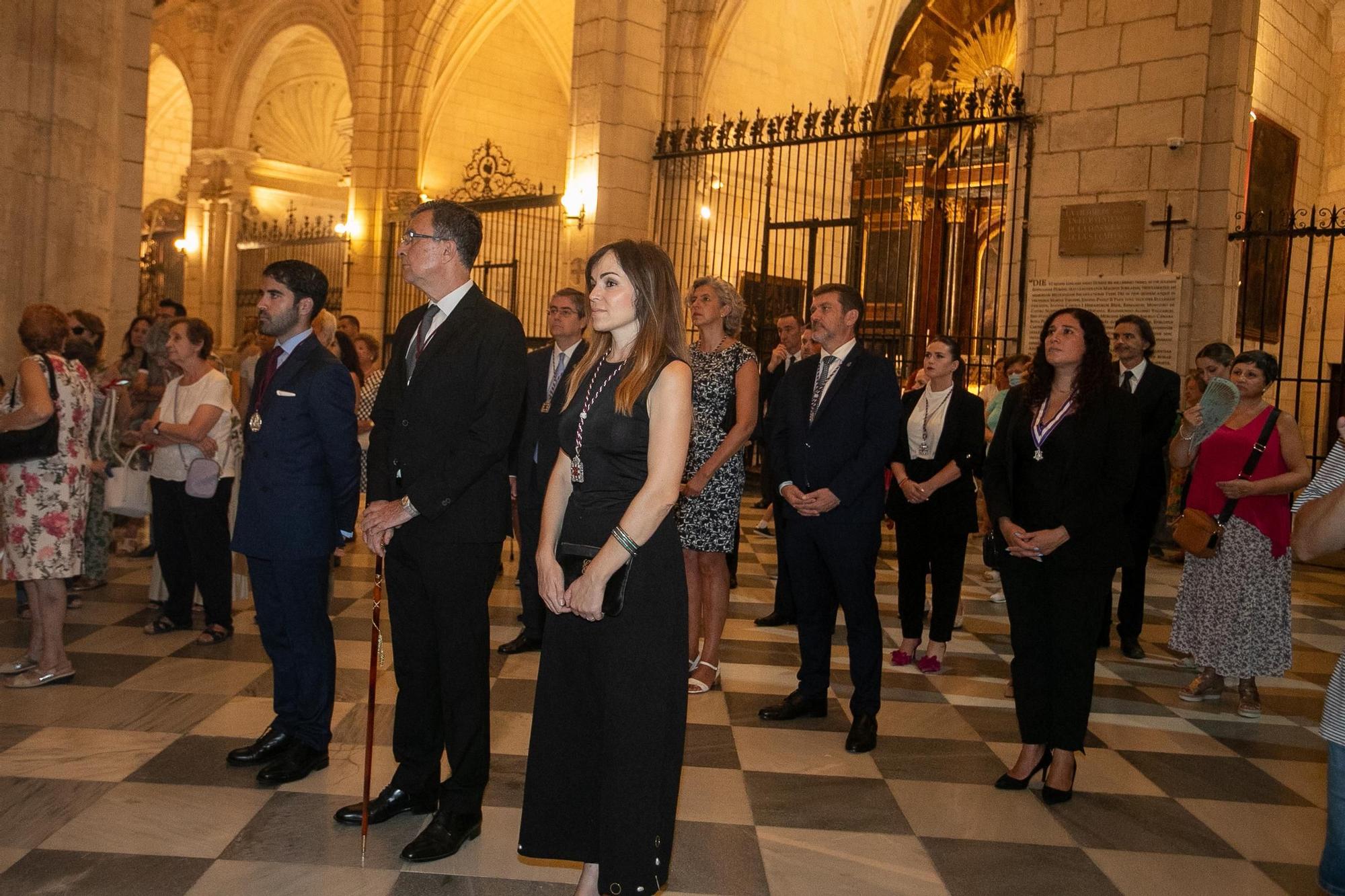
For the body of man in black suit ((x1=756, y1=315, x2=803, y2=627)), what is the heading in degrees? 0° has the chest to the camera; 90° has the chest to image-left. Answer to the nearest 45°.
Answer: approximately 45°

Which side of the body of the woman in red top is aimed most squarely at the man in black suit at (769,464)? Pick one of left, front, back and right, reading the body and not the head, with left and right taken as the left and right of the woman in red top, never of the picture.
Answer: right

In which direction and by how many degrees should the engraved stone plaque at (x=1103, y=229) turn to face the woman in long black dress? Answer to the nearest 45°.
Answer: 0° — it already faces them

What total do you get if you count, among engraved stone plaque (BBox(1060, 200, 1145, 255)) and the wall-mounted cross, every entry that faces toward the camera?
2

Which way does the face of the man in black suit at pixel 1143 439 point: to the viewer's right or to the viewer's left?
to the viewer's left
